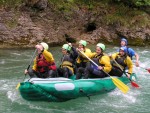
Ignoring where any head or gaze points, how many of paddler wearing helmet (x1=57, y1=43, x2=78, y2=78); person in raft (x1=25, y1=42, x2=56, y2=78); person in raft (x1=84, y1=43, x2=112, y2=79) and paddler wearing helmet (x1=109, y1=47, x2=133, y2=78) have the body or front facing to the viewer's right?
0

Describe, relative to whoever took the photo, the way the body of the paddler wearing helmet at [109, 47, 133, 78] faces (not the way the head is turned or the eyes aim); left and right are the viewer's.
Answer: facing the viewer and to the left of the viewer

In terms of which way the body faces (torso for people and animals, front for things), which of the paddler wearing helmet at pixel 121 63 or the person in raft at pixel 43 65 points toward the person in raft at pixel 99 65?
the paddler wearing helmet

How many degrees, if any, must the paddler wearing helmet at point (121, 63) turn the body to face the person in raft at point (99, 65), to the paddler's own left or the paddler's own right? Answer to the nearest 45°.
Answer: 0° — they already face them

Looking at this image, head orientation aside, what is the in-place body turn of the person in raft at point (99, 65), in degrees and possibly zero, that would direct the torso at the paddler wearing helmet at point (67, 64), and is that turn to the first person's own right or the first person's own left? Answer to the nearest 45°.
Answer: approximately 45° to the first person's own right

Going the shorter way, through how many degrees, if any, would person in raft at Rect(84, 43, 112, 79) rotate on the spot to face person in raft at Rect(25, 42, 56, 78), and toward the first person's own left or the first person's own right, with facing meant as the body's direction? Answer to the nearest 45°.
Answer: approximately 45° to the first person's own right

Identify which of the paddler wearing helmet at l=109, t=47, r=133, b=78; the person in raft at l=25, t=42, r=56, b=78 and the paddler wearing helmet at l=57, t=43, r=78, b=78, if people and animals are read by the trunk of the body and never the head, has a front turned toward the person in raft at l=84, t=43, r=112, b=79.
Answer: the paddler wearing helmet at l=109, t=47, r=133, b=78

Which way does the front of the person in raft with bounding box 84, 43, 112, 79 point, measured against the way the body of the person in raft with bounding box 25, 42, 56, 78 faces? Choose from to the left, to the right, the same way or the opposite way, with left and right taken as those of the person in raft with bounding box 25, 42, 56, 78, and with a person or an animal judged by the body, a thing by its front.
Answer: the same way

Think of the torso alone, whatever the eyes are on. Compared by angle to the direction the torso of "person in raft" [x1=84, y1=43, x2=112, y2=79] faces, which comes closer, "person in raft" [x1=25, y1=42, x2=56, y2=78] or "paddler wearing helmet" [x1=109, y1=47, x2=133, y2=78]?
the person in raft

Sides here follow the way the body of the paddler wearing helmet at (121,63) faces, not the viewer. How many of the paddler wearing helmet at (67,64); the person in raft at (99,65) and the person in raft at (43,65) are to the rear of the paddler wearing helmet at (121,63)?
0

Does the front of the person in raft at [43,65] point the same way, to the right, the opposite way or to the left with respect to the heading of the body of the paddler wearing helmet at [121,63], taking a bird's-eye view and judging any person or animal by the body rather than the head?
the same way

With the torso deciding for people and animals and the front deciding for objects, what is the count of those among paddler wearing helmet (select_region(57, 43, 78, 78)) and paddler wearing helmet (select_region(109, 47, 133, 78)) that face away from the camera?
0

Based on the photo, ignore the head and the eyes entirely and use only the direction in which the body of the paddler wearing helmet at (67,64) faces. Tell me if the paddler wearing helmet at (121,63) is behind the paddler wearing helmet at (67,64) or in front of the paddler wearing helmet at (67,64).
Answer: behind

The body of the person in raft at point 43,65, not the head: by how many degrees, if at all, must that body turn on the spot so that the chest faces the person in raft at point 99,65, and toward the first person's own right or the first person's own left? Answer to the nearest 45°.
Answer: approximately 135° to the first person's own left

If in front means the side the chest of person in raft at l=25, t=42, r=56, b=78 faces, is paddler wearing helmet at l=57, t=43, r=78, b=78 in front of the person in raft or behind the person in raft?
behind
